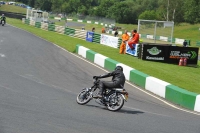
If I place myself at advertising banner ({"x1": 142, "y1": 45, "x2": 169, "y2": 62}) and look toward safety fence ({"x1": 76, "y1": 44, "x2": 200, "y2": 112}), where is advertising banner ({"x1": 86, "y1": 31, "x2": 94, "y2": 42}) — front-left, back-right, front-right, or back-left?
back-right

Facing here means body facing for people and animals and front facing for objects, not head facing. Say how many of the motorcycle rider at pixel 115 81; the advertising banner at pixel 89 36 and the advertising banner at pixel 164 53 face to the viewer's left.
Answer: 1

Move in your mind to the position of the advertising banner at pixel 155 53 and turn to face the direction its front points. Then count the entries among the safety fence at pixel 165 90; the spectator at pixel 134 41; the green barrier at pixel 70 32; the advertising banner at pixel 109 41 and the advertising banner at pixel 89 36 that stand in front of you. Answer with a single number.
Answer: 1

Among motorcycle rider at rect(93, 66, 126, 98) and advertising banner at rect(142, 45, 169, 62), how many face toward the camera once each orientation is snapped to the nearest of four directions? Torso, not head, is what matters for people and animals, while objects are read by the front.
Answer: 1

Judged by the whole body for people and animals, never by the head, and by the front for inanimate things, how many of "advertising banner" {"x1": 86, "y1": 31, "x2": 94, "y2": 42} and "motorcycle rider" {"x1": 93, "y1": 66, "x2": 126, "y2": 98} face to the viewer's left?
1

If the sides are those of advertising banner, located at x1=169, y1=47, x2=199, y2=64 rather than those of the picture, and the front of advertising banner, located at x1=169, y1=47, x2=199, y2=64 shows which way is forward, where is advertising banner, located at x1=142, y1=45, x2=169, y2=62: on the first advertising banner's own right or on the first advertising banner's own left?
on the first advertising banner's own right

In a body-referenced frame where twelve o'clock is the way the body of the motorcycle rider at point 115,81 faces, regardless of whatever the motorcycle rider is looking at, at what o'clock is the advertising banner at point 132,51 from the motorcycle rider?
The advertising banner is roughly at 3 o'clock from the motorcycle rider.

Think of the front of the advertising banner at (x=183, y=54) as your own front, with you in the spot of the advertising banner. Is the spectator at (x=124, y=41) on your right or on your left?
on your right

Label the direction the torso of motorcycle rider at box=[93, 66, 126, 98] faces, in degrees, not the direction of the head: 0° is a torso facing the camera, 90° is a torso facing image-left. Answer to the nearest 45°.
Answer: approximately 90°

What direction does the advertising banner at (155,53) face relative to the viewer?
toward the camera

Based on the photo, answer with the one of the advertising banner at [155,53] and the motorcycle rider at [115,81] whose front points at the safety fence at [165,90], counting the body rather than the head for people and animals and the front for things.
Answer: the advertising banner

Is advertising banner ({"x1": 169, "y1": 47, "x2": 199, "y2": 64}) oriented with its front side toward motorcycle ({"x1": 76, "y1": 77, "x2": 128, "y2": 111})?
yes

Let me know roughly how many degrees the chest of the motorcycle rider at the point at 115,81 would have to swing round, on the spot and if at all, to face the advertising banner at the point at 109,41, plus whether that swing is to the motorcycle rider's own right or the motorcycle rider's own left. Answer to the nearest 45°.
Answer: approximately 90° to the motorcycle rider's own right

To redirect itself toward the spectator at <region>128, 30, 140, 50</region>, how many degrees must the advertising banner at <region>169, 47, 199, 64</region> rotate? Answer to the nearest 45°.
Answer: approximately 90° to its right

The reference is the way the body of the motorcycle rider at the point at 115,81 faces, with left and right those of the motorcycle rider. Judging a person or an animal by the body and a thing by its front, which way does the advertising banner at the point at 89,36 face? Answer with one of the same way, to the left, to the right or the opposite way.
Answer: to the left

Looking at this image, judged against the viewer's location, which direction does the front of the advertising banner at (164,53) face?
facing the viewer

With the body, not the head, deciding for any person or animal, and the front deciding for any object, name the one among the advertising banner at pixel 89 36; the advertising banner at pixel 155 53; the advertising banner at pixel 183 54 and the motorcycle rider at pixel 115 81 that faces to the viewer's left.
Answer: the motorcycle rider

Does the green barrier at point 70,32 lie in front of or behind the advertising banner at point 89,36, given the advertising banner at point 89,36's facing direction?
behind
